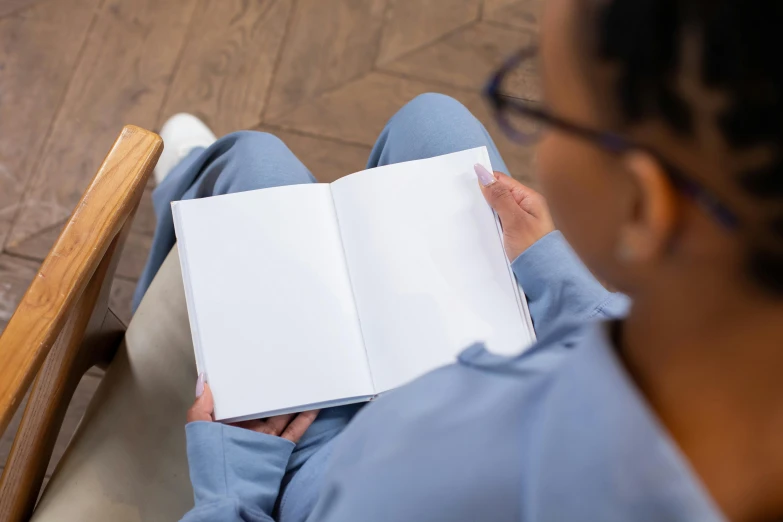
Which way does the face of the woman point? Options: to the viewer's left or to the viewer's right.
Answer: to the viewer's left

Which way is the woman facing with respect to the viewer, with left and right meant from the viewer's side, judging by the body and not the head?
facing away from the viewer and to the left of the viewer
